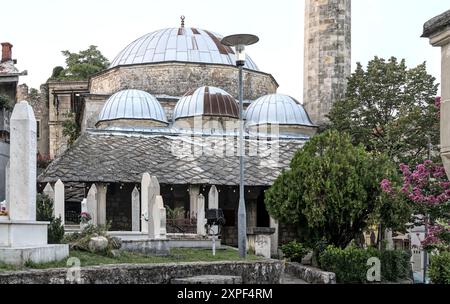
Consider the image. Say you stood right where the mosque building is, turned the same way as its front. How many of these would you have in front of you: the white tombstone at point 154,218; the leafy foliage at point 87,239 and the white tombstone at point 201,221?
3

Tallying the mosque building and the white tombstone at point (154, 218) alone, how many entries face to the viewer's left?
0

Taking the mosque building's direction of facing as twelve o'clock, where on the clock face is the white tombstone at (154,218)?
The white tombstone is roughly at 12 o'clock from the mosque building.

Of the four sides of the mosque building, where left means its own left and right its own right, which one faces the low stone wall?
front

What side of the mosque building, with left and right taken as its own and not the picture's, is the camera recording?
front

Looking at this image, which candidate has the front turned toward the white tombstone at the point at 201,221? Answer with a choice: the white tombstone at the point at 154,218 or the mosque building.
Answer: the mosque building

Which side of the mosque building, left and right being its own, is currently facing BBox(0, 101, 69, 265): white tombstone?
front

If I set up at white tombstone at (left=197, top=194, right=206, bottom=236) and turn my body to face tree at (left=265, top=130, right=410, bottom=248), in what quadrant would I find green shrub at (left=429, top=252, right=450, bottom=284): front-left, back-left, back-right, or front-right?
front-right

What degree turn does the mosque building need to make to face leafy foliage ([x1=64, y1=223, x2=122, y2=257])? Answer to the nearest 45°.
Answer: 0° — it already faces it

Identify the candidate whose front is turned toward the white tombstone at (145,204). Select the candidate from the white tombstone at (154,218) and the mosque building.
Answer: the mosque building
